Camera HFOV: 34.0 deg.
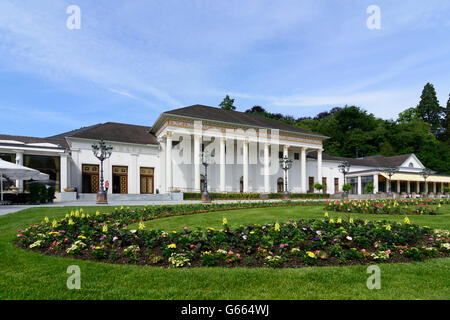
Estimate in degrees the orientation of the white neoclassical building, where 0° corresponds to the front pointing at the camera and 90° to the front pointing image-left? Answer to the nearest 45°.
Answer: approximately 315°
